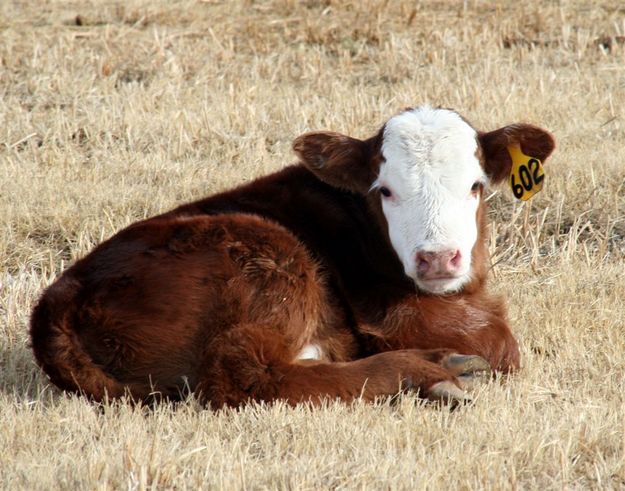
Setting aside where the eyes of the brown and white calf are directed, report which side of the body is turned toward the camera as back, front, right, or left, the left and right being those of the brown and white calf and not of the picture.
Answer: right
